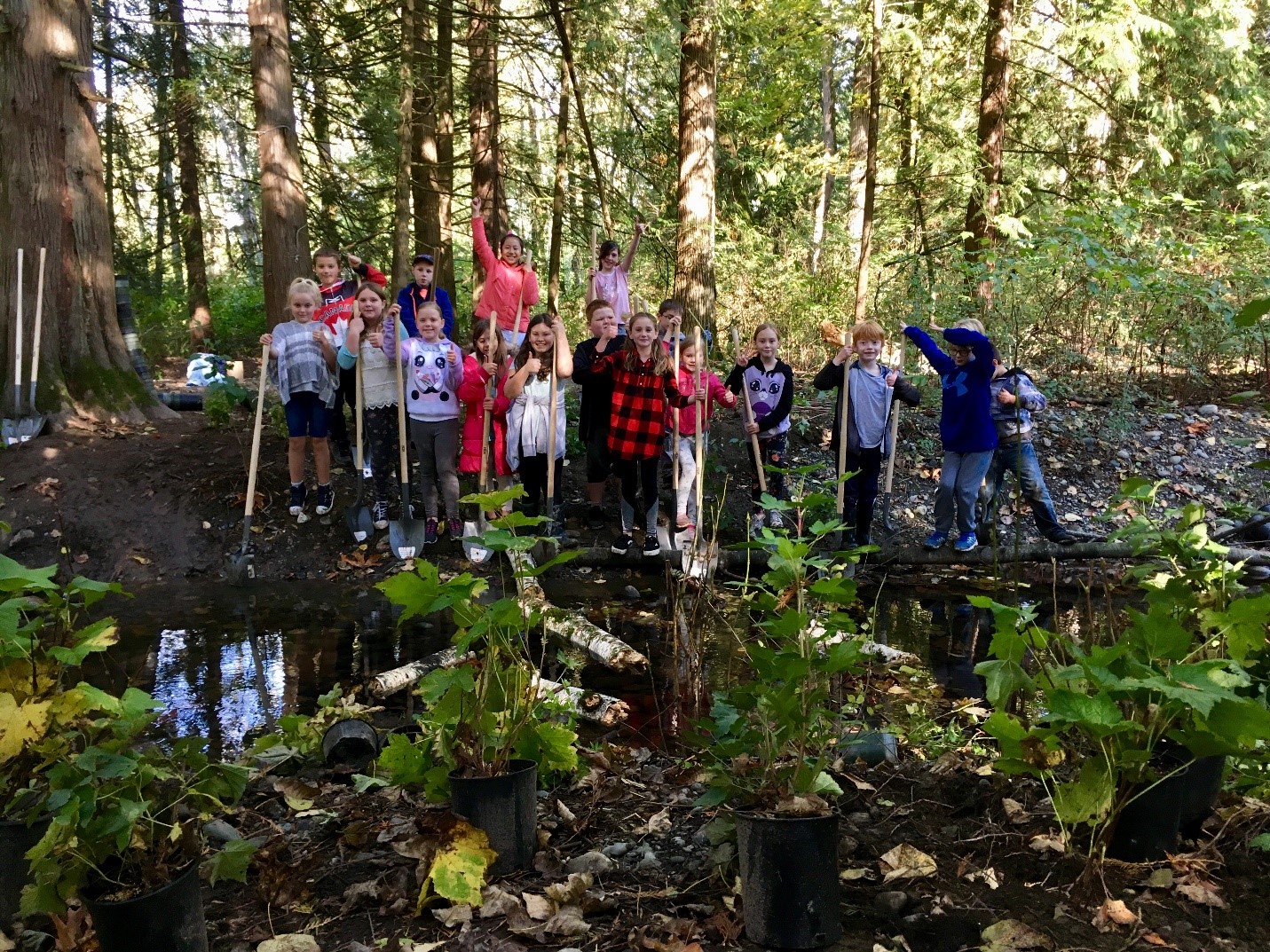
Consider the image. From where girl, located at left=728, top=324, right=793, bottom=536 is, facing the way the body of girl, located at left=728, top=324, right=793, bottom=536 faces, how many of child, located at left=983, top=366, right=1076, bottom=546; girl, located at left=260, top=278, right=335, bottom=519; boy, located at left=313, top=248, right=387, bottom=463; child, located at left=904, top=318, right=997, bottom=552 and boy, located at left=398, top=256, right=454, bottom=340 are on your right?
3

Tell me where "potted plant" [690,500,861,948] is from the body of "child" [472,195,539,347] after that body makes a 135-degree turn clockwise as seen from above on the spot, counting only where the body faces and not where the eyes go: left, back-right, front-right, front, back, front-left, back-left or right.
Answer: back-left

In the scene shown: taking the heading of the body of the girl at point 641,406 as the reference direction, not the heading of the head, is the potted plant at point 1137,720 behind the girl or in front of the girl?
in front

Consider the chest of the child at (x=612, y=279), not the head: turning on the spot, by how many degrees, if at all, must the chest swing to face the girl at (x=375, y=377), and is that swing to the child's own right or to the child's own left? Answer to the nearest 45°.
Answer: approximately 45° to the child's own right

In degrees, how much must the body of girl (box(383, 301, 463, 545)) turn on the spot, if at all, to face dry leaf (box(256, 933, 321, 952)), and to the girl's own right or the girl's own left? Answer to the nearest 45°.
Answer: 0° — they already face it

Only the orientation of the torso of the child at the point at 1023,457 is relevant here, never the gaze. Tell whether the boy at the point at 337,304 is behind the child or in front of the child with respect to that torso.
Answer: in front

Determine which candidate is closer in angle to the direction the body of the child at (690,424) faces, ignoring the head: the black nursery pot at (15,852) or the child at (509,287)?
the black nursery pot
